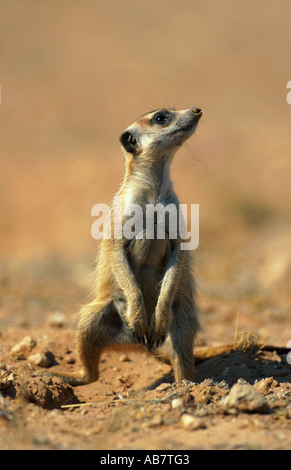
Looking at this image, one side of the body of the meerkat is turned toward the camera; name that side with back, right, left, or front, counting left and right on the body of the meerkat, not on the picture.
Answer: front

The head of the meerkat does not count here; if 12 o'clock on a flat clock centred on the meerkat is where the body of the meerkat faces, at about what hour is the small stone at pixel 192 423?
The small stone is roughly at 12 o'clock from the meerkat.

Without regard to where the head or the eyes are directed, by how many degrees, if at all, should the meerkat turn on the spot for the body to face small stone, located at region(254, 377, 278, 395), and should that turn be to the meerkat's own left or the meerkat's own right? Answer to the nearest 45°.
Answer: approximately 45° to the meerkat's own left

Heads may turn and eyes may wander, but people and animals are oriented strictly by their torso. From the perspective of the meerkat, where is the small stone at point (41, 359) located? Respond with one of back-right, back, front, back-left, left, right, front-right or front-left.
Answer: back-right

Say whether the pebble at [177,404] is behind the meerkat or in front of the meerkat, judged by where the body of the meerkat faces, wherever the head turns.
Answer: in front

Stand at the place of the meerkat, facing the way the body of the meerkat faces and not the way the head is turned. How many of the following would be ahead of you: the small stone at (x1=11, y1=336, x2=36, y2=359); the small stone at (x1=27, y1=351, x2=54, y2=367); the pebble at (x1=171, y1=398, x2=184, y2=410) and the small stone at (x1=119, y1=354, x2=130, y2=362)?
1

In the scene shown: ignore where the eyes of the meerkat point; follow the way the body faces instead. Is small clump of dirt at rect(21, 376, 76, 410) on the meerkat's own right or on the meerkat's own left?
on the meerkat's own right
